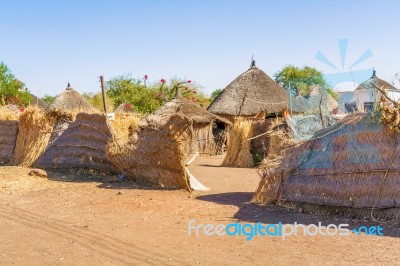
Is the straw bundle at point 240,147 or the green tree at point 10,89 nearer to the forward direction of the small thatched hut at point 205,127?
the straw bundle

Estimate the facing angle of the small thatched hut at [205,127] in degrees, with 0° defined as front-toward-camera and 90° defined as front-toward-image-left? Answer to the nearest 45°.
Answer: approximately 315°

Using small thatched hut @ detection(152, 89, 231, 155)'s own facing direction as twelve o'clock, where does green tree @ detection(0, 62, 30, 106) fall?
The green tree is roughly at 5 o'clock from the small thatched hut.

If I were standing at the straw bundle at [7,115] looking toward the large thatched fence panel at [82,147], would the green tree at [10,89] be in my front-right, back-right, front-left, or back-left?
back-left

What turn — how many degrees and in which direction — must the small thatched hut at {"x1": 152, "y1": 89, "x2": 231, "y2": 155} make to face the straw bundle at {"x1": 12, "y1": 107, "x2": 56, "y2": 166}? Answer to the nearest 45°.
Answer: approximately 90° to its right

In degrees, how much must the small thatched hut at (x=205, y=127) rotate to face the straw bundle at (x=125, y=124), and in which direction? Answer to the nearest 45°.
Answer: approximately 45° to its right

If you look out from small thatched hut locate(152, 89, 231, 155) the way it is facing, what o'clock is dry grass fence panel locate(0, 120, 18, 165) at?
The dry grass fence panel is roughly at 3 o'clock from the small thatched hut.

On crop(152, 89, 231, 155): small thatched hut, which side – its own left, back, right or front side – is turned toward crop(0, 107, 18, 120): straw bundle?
right

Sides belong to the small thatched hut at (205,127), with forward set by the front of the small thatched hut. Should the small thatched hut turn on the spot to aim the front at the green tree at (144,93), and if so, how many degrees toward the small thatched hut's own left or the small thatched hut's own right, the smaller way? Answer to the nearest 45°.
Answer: approximately 180°

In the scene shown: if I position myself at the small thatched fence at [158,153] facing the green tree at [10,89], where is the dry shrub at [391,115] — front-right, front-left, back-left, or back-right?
back-right

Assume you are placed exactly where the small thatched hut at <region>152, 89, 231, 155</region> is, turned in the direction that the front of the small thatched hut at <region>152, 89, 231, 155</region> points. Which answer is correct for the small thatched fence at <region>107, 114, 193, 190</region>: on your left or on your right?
on your right
